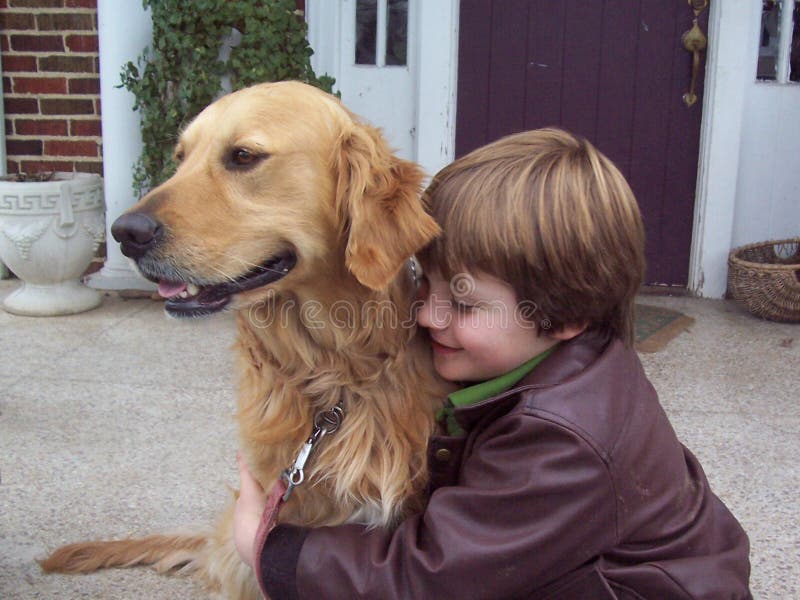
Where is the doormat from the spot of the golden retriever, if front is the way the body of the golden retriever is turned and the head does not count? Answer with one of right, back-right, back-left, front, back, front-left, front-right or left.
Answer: back

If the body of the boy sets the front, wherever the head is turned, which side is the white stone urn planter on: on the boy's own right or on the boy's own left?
on the boy's own right

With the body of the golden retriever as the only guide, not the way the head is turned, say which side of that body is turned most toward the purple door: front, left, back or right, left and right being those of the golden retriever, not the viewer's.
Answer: back

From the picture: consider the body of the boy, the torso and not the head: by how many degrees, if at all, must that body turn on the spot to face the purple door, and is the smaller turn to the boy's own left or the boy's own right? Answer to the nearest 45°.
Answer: approximately 90° to the boy's own right

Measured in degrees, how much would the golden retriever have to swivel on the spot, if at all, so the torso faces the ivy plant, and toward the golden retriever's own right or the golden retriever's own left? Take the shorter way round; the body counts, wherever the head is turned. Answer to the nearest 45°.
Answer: approximately 135° to the golden retriever's own right

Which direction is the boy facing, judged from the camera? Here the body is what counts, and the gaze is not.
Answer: to the viewer's left

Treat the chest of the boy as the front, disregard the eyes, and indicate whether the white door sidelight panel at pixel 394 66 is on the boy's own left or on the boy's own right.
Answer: on the boy's own right

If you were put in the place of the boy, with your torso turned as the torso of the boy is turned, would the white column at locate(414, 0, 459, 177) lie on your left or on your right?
on your right

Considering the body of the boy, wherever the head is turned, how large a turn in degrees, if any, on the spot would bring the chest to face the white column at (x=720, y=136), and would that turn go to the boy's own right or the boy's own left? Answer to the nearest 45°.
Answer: approximately 90° to the boy's own right

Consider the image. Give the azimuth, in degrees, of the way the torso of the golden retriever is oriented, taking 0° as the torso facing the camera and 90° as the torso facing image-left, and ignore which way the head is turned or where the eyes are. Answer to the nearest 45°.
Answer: approximately 45°

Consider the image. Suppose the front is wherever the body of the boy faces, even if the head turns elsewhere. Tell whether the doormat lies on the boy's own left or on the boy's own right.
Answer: on the boy's own right
